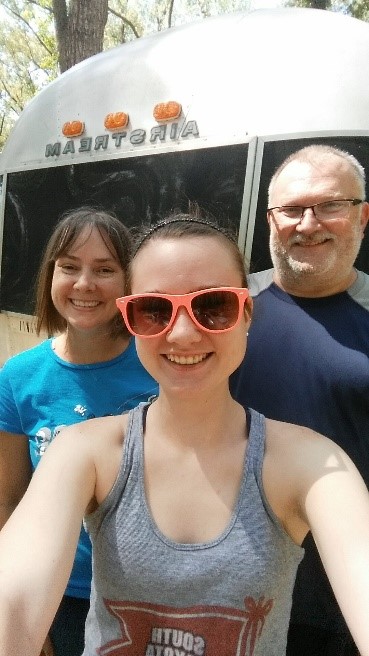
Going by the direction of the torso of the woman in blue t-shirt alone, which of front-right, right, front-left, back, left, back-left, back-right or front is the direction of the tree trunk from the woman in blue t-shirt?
back

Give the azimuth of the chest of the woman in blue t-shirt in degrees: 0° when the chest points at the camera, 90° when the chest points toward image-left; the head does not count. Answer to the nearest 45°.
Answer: approximately 0°

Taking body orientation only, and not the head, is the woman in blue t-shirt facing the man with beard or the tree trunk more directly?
the man with beard

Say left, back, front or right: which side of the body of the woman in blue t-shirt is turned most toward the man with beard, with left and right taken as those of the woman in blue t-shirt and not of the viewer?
left
